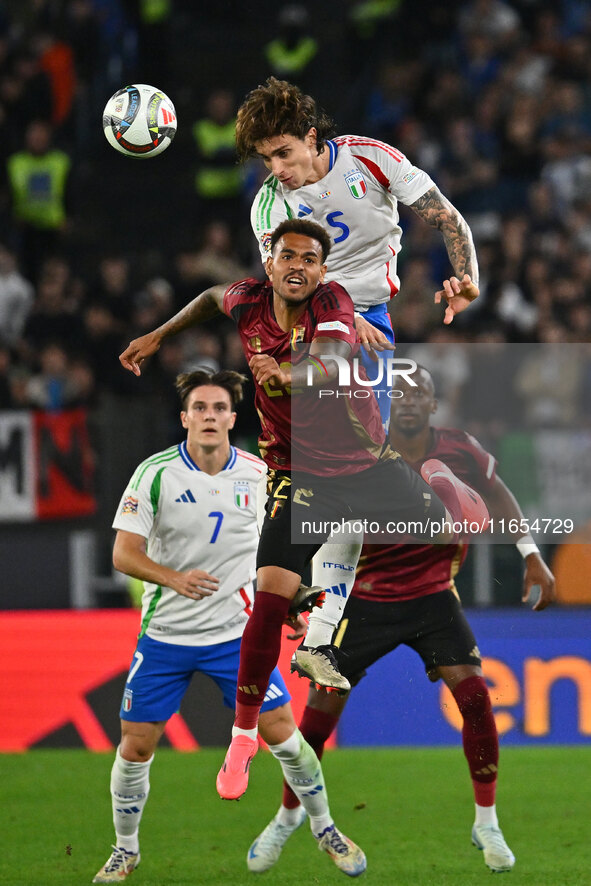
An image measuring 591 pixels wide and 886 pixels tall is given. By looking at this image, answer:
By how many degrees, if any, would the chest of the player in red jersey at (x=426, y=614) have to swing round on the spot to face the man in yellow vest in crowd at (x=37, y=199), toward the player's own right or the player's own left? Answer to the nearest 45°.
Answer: approximately 135° to the player's own right

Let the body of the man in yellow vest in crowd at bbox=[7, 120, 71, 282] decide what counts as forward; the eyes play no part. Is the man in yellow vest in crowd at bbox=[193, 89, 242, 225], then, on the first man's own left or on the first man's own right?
on the first man's own left

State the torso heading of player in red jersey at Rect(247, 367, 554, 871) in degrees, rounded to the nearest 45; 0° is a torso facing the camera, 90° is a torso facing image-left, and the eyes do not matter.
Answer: approximately 0°

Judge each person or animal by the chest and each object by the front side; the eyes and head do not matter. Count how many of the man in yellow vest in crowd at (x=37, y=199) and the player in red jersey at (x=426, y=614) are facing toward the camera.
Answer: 2
